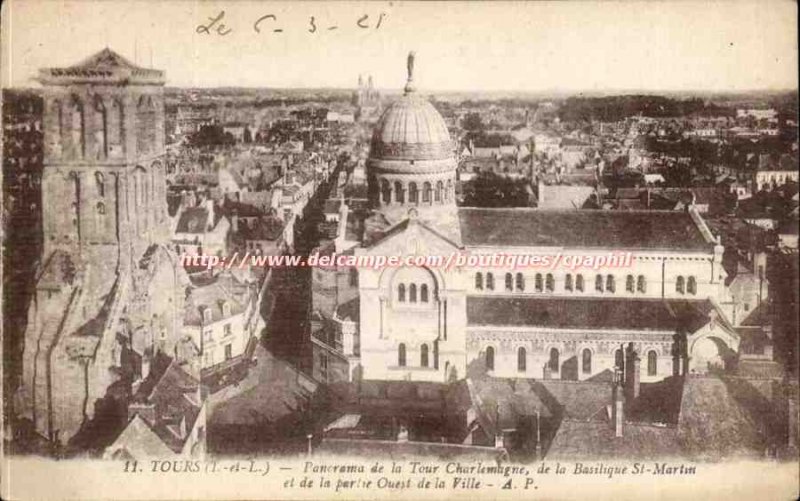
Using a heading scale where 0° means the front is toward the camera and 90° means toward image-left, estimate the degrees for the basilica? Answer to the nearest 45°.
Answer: approximately 270°

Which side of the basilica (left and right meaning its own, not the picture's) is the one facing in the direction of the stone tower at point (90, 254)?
back
